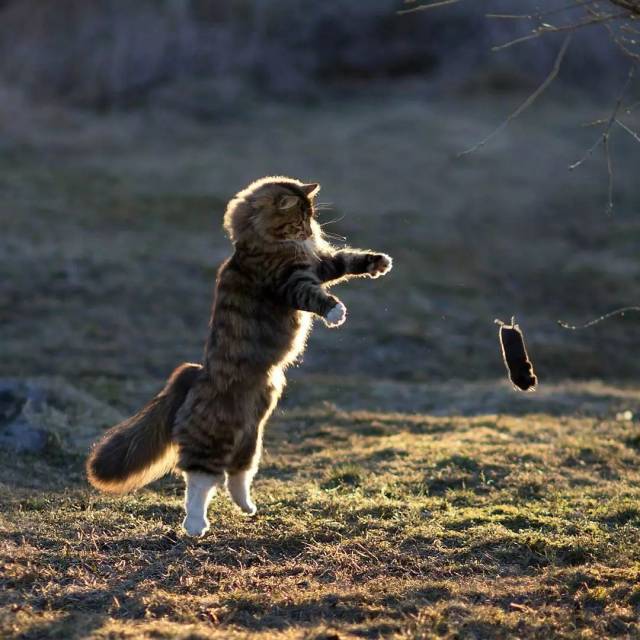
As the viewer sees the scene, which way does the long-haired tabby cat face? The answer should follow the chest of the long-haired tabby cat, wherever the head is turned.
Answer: to the viewer's right

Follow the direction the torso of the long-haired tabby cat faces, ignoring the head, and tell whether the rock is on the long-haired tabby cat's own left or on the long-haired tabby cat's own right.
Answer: on the long-haired tabby cat's own left
